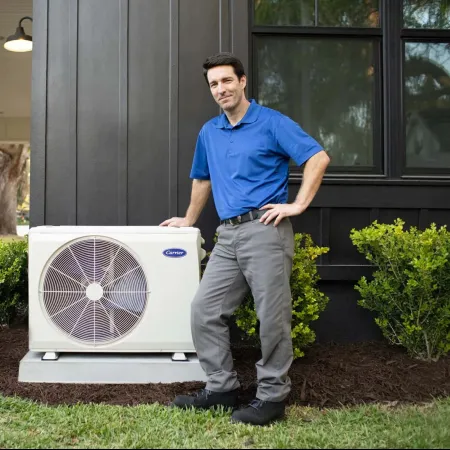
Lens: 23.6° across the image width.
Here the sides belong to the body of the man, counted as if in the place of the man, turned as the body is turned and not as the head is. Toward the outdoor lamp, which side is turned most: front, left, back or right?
right

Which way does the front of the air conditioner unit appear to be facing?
toward the camera

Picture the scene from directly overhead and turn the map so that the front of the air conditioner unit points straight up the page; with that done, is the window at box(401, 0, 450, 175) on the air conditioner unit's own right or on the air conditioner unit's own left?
on the air conditioner unit's own left

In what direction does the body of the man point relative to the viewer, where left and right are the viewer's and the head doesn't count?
facing the viewer and to the left of the viewer

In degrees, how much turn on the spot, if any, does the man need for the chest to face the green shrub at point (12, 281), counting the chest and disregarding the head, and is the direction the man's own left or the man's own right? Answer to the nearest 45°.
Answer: approximately 90° to the man's own right

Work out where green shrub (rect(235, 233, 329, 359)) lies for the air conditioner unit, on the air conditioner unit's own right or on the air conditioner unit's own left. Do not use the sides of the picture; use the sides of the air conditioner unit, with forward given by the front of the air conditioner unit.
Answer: on the air conditioner unit's own left

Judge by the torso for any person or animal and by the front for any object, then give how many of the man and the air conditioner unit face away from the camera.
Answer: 0

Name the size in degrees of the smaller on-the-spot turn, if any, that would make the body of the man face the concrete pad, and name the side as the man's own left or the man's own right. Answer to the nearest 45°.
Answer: approximately 90° to the man's own right

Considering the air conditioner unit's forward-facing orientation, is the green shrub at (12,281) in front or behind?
behind
